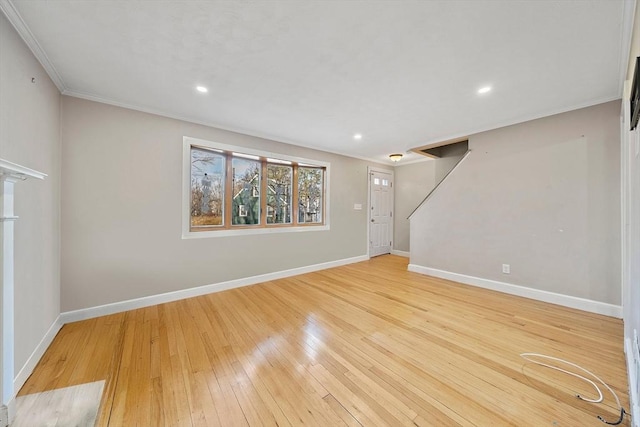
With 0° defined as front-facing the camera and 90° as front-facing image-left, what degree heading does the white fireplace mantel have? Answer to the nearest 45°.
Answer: approximately 270°

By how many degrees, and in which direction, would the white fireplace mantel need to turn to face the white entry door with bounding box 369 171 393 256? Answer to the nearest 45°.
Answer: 0° — it already faces it
